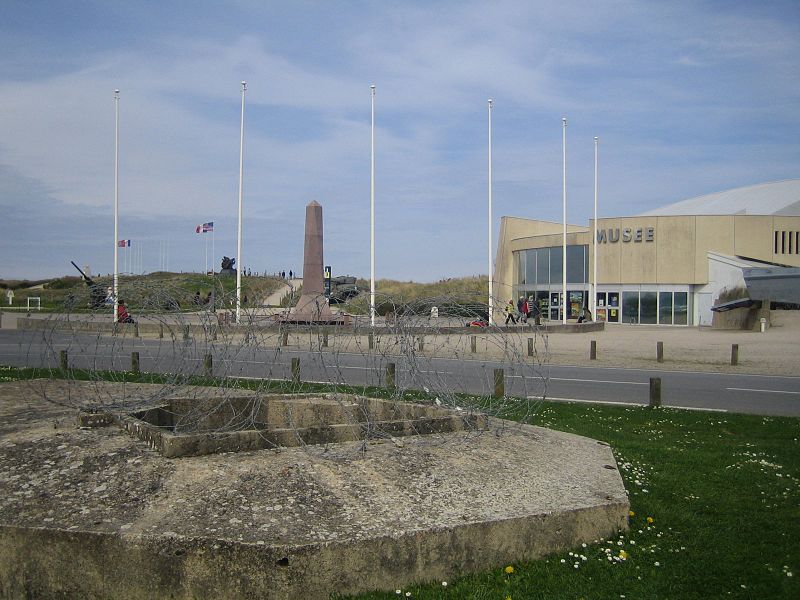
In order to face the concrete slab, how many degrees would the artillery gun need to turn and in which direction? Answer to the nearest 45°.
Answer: approximately 90° to its left

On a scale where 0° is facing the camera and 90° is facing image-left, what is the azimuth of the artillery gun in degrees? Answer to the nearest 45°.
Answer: approximately 90°

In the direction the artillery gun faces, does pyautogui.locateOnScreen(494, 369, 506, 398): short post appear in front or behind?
behind

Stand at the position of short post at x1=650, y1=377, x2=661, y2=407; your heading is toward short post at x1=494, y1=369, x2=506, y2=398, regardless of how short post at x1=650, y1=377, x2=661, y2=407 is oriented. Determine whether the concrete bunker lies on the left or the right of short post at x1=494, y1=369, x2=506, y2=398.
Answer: left

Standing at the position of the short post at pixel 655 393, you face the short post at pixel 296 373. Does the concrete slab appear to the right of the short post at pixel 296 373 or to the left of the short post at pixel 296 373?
left
